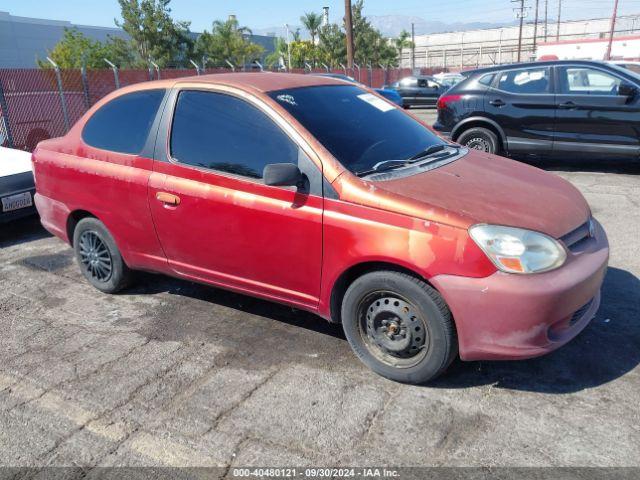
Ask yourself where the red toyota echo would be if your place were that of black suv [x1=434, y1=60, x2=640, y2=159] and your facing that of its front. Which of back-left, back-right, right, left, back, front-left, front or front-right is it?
right

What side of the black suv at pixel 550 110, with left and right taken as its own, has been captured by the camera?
right

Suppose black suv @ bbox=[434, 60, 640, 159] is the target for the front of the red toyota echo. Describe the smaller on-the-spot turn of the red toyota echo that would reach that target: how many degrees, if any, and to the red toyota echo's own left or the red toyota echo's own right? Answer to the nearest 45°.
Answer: approximately 90° to the red toyota echo's own left

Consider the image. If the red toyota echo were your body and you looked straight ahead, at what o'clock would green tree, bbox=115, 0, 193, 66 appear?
The green tree is roughly at 7 o'clock from the red toyota echo.

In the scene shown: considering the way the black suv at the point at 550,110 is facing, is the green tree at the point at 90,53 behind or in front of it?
behind

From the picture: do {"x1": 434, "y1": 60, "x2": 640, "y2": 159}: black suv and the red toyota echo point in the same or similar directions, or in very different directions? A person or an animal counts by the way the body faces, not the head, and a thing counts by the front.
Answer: same or similar directions

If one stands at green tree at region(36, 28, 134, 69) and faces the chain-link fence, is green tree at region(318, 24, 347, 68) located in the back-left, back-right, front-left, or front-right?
back-left

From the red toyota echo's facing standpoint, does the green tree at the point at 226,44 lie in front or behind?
behind

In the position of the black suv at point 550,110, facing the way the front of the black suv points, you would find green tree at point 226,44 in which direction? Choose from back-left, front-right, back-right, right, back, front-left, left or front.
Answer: back-left

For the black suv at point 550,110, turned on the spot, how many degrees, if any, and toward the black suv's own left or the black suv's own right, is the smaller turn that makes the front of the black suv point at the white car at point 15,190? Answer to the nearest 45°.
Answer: approximately 135° to the black suv's own right

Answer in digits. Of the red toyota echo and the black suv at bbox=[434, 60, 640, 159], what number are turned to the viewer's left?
0

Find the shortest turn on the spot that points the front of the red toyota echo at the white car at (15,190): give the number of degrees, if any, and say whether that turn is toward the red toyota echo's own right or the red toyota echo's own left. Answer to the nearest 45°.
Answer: approximately 180°
